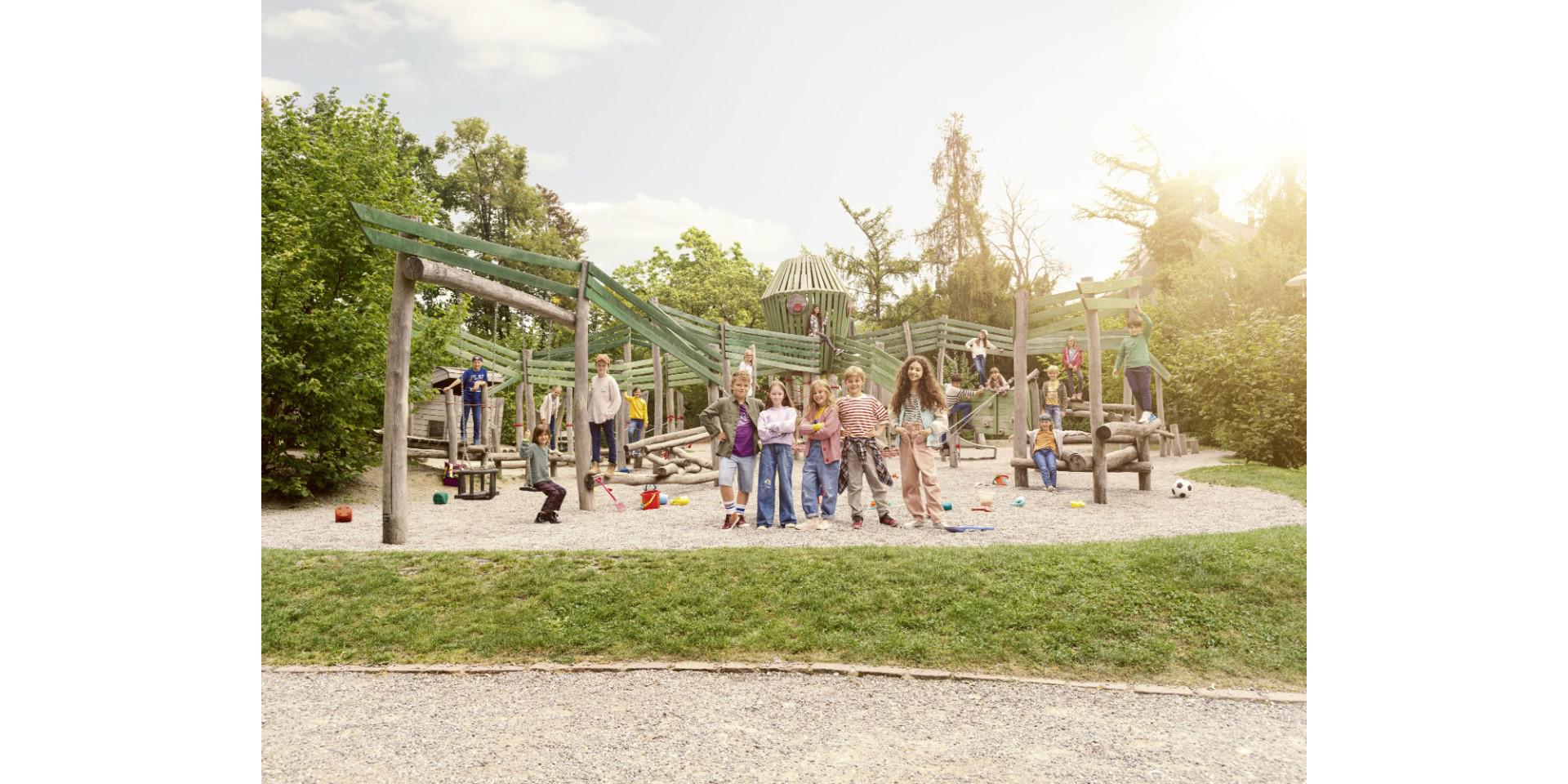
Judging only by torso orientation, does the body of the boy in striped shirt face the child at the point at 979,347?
no

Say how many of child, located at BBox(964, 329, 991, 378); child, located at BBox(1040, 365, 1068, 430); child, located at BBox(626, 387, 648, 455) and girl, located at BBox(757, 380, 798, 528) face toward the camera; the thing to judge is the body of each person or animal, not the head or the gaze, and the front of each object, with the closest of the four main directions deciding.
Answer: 4

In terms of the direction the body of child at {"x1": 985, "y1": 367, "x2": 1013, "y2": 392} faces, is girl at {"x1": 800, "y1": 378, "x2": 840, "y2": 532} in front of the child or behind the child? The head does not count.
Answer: in front

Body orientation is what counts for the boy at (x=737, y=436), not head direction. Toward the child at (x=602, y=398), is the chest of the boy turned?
no

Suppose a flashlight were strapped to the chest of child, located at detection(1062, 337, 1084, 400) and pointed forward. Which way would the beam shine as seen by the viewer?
toward the camera

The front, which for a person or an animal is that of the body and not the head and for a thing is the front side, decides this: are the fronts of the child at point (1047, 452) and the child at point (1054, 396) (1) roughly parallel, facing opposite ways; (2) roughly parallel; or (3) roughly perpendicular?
roughly parallel

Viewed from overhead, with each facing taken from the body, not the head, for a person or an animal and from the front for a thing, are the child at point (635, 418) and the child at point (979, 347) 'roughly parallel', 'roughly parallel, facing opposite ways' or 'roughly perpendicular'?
roughly parallel

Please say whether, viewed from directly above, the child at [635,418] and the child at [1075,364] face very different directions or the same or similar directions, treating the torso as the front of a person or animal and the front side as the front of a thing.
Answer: same or similar directions

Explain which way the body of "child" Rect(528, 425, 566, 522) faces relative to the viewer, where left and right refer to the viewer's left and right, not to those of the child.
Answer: facing the viewer and to the right of the viewer

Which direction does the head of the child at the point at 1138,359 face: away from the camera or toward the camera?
toward the camera

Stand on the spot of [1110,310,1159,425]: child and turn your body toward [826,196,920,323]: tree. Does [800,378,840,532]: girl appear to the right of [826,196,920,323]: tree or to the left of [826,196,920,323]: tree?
left

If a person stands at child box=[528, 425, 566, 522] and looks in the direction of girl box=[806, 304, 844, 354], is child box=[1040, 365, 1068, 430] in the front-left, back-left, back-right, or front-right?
front-right

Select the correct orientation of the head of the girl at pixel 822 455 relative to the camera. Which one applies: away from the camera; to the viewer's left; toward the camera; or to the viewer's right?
toward the camera

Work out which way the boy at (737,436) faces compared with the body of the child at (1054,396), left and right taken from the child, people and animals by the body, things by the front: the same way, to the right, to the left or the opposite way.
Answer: the same way

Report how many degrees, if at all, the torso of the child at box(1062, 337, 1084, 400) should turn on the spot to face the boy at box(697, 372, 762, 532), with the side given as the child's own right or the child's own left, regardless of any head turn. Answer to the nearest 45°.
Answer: approximately 45° to the child's own right

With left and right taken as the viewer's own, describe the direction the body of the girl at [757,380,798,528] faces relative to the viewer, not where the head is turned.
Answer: facing the viewer

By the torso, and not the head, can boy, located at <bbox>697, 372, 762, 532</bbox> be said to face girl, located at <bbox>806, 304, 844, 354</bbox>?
no

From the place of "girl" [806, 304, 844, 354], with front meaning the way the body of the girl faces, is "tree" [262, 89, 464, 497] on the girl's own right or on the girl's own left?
on the girl's own right

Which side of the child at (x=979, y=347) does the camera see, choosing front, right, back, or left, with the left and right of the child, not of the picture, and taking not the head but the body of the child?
front
